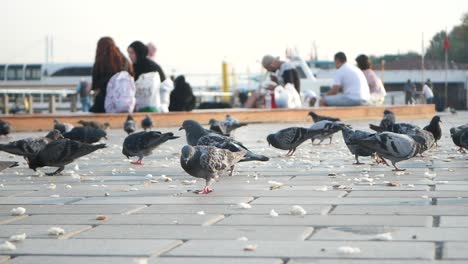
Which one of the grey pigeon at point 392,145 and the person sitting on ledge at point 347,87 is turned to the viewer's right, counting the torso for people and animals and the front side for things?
the grey pigeon

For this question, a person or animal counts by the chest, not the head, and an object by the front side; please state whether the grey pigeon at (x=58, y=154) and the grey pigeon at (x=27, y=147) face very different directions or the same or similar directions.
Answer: very different directions

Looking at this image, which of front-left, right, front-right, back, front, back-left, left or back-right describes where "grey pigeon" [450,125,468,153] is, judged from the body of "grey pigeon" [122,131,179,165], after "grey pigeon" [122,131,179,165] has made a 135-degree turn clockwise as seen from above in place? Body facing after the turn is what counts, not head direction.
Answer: front-right

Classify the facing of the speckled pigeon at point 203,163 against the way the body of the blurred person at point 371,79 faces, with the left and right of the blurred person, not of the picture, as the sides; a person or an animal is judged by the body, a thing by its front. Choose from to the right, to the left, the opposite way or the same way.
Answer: to the left

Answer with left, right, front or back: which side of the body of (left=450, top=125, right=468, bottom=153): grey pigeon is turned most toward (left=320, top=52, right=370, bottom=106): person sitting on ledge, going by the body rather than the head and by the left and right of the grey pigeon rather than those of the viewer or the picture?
right

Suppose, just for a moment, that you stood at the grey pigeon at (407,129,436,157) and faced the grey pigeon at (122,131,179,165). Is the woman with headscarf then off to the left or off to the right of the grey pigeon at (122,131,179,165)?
right

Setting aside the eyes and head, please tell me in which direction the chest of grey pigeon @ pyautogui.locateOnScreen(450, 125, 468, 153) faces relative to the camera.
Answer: to the viewer's left

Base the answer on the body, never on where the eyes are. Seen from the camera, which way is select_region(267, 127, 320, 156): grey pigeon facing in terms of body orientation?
to the viewer's left

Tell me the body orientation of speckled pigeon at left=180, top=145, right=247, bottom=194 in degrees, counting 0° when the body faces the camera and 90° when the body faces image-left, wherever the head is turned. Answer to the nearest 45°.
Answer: approximately 45°

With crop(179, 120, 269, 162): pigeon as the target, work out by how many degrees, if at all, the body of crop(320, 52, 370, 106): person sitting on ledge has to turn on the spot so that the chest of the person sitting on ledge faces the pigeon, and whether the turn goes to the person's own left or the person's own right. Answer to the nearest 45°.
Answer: approximately 135° to the person's own left

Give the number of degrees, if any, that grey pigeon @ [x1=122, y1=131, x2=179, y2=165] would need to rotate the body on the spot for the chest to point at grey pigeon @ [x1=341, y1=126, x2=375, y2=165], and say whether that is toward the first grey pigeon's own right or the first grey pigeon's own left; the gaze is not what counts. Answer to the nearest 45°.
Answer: approximately 180°

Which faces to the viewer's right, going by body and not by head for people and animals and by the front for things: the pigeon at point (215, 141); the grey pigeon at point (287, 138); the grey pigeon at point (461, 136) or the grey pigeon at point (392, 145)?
the grey pigeon at point (392, 145)
